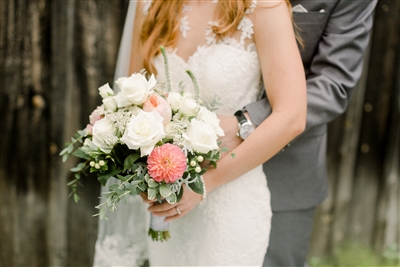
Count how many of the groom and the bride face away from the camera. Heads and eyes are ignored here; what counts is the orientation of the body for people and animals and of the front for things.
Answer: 0

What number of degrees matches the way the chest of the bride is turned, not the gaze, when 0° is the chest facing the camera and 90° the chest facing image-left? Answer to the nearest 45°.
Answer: approximately 45°

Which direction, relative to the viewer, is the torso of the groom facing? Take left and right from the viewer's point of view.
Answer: facing the viewer and to the left of the viewer
